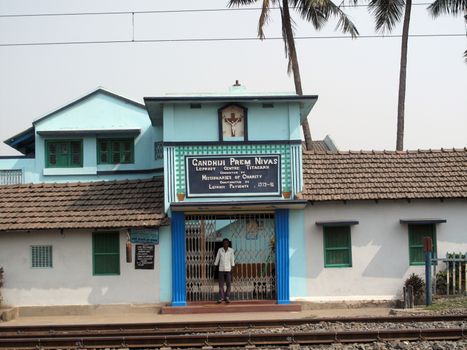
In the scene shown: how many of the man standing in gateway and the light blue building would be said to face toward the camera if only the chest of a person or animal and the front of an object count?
2

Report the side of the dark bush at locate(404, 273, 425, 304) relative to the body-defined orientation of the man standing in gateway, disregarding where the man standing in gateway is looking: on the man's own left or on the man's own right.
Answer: on the man's own left

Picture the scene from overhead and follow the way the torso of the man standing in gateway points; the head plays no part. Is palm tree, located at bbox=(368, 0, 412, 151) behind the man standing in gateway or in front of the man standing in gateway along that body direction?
behind

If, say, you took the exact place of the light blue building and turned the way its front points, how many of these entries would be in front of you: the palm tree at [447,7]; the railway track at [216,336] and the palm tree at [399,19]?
1

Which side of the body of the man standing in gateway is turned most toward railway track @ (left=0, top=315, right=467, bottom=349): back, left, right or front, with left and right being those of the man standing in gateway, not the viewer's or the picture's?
front

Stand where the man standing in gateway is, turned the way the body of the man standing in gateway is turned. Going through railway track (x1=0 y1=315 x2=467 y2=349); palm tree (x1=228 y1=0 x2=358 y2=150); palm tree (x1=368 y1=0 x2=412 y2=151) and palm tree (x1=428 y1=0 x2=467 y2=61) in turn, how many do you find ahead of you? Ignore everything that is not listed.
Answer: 1

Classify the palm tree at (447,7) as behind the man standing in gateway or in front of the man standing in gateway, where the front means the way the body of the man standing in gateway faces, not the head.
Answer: behind

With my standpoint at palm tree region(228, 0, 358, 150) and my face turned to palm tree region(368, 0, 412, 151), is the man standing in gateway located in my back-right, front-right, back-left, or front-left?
back-right

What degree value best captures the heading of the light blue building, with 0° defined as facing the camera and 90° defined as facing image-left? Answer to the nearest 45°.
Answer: approximately 0°

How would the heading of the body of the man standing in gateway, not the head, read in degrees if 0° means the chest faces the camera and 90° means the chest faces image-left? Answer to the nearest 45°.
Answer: approximately 0°

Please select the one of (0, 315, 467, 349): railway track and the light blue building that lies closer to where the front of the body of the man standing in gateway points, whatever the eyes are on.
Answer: the railway track
